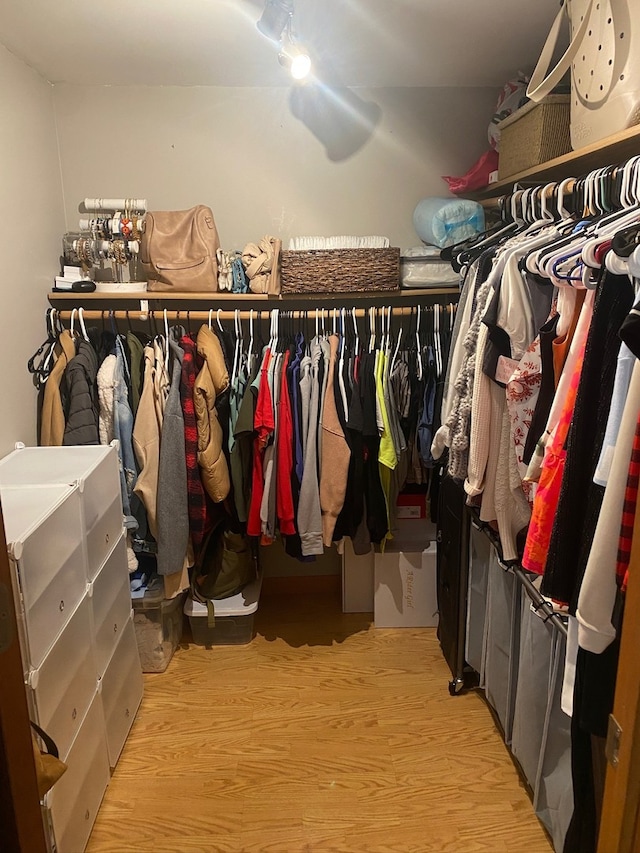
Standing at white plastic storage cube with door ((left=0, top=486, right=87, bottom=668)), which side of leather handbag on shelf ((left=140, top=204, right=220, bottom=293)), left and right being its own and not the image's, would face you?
front

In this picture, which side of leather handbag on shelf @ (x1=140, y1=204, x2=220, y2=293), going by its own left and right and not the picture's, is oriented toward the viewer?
front

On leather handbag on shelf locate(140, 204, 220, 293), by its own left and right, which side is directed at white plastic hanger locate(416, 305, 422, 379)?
left

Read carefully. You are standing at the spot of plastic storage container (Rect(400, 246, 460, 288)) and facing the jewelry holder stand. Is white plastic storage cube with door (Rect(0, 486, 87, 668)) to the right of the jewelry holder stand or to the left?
left
